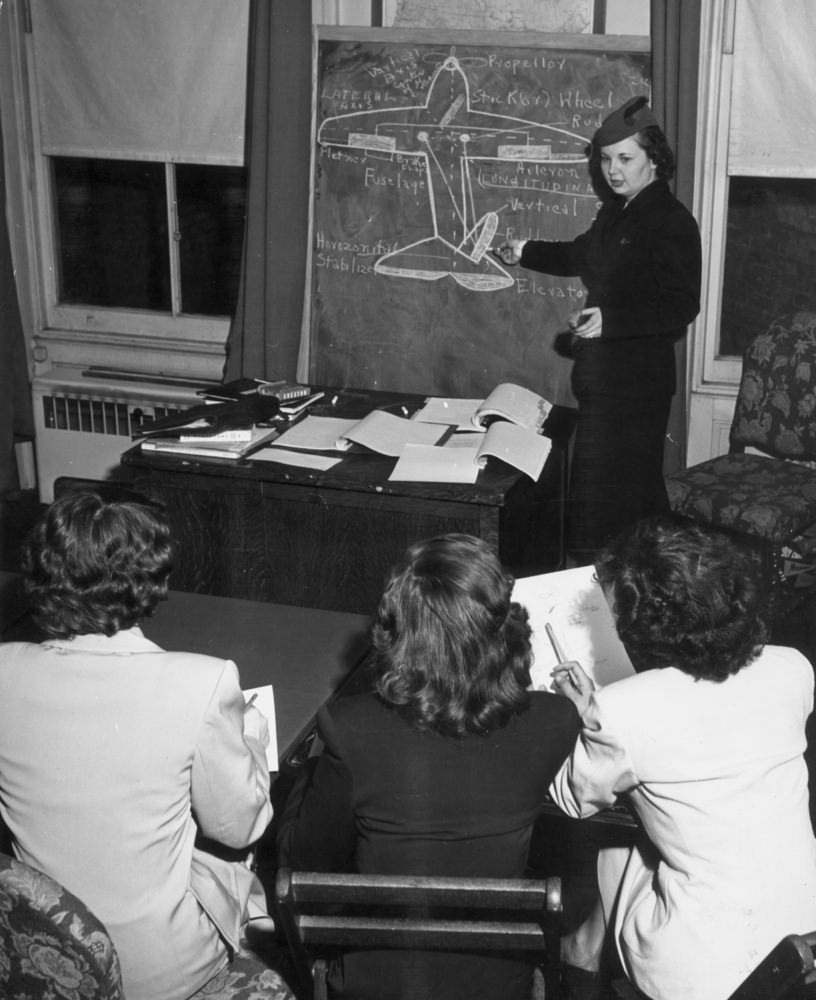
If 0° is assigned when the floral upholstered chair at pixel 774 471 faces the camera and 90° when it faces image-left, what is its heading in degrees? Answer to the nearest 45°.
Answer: approximately 45°

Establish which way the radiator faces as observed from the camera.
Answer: facing the viewer

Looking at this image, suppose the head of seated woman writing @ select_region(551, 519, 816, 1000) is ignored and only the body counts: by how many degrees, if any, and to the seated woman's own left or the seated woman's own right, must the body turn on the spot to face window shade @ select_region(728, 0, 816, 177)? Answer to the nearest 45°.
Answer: approximately 45° to the seated woman's own right

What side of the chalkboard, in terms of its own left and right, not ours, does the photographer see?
front

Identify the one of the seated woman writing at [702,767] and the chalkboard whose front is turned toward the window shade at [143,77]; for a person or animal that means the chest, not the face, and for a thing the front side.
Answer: the seated woman writing

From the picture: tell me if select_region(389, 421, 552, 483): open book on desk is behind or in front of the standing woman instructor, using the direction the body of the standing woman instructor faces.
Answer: in front

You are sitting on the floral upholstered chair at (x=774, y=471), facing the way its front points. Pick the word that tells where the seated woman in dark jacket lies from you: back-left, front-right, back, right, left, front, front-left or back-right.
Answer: front-left

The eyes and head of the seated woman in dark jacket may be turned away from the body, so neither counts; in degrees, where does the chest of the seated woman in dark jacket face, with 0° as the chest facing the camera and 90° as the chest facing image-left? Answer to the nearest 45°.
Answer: approximately 180°

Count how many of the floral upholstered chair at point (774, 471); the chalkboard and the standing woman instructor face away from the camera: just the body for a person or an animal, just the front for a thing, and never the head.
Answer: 0

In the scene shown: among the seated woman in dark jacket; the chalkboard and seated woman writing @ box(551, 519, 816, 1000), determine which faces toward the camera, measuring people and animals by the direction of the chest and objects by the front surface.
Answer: the chalkboard

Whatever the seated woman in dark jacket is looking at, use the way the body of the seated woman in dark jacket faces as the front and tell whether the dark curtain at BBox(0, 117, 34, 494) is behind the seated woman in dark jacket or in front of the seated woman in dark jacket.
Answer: in front

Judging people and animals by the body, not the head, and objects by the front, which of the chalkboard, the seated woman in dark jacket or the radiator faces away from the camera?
the seated woman in dark jacket

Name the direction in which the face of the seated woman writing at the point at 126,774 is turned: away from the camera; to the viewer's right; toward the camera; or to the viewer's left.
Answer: away from the camera

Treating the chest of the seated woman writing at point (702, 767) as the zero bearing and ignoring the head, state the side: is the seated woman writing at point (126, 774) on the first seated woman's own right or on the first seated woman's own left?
on the first seated woman's own left

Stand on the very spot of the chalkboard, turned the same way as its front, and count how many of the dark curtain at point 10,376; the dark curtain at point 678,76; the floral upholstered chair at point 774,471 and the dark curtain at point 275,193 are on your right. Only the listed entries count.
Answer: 2

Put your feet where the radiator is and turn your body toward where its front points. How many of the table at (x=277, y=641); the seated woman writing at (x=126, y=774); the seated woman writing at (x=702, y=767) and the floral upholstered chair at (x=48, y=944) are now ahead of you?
4

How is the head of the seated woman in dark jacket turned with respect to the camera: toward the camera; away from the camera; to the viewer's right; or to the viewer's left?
away from the camera

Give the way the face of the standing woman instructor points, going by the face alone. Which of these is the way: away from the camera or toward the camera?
toward the camera

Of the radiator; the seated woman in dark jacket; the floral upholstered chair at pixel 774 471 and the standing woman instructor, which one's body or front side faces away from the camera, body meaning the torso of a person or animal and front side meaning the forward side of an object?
the seated woman in dark jacket
